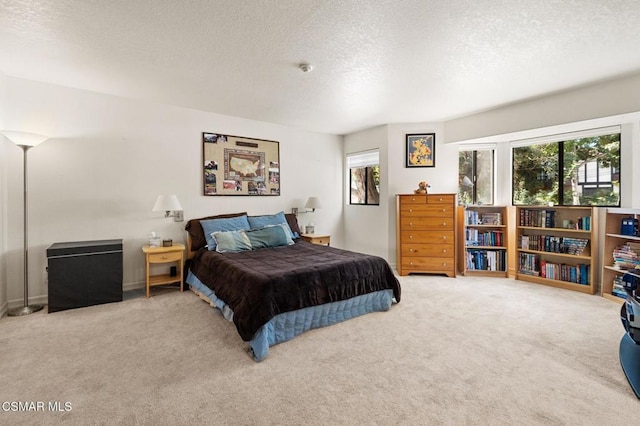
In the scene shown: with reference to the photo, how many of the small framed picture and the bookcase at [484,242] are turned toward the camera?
2

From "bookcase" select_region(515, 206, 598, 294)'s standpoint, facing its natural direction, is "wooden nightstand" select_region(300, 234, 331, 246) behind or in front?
in front

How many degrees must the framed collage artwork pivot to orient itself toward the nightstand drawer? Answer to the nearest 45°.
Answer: approximately 90° to its right

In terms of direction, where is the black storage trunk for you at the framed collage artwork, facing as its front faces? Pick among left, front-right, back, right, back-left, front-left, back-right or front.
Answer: right

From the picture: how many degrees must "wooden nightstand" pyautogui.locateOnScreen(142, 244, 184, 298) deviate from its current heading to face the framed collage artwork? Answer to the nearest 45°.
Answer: approximately 90° to its left

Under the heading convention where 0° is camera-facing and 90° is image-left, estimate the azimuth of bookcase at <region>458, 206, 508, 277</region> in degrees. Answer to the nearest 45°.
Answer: approximately 0°

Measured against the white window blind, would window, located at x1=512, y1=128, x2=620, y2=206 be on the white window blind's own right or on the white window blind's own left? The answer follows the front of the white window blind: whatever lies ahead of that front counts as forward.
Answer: on the white window blind's own left

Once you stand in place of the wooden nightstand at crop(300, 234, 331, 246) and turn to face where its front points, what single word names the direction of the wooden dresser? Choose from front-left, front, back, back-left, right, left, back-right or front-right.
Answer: front-left

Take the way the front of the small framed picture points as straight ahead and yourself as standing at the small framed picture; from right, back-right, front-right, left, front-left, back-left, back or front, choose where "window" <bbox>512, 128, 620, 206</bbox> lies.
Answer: left

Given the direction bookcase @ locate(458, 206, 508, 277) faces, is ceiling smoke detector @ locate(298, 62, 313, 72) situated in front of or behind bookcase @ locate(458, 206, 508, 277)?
in front

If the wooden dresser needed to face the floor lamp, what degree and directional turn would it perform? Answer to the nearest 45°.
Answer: approximately 45° to its right

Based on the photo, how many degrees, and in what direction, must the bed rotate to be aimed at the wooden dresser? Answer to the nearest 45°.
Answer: approximately 90° to its left
